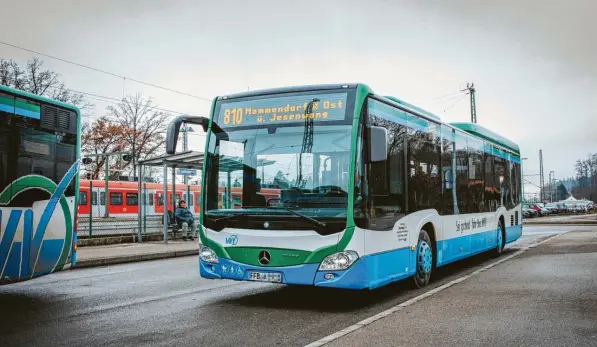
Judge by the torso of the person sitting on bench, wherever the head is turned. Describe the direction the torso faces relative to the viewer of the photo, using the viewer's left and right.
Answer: facing the viewer and to the right of the viewer

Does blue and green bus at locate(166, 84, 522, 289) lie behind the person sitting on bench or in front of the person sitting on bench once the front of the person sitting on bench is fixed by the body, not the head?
in front

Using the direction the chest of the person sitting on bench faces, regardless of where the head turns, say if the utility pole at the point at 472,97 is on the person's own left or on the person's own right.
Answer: on the person's own left

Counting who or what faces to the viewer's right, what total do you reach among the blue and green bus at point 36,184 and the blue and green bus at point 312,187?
0

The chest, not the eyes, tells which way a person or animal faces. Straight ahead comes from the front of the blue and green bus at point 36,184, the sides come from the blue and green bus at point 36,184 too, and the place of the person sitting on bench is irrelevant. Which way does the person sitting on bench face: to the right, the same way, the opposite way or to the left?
to the left

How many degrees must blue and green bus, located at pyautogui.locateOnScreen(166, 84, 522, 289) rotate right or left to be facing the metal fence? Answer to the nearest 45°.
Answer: approximately 90° to its right

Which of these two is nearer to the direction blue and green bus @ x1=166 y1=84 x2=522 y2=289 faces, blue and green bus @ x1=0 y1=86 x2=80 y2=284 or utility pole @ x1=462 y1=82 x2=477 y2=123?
the blue and green bus

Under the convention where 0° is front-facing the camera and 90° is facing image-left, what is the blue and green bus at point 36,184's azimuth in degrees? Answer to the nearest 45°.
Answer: approximately 45°

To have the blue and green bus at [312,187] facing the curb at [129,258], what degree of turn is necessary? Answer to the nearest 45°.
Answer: approximately 90° to its right
